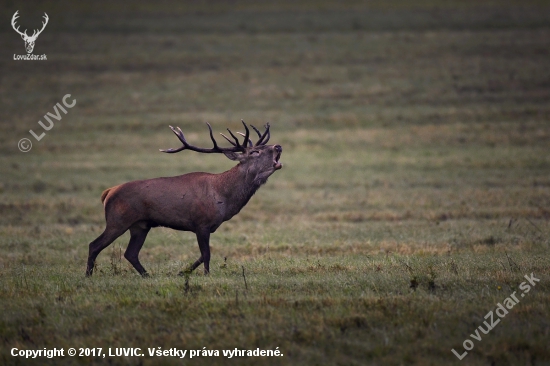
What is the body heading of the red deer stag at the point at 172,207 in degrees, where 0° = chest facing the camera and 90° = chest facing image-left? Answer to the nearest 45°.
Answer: approximately 270°
